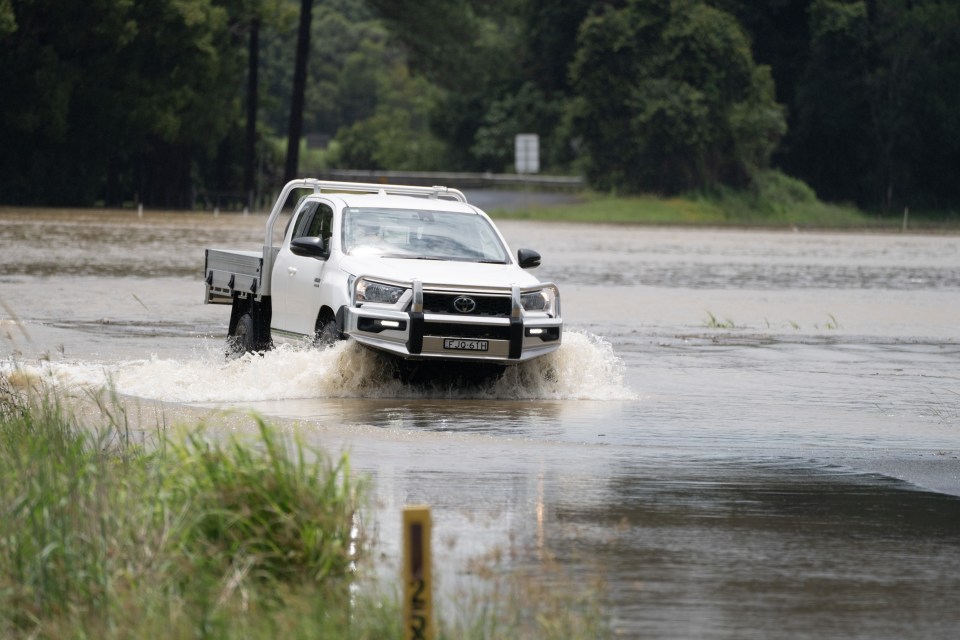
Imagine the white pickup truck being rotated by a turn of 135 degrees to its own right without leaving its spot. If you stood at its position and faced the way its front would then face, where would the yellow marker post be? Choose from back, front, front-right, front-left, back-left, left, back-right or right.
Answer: left

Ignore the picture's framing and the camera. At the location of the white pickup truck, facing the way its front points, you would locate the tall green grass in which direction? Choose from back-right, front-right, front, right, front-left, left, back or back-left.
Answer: front-right

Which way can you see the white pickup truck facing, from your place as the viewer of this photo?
facing the viewer and to the right of the viewer
